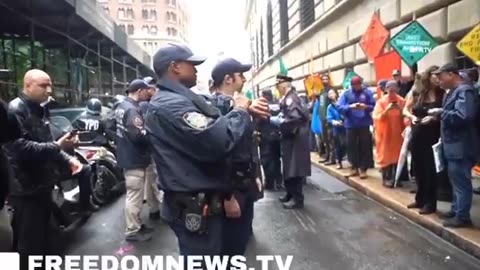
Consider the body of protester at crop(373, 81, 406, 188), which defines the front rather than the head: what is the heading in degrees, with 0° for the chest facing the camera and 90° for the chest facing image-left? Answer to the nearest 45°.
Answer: approximately 0°

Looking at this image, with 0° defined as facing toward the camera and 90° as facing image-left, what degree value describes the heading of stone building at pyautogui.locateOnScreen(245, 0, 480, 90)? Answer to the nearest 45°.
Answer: approximately 45°

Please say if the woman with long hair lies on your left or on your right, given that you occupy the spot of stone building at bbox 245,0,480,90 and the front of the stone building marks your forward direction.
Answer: on your left

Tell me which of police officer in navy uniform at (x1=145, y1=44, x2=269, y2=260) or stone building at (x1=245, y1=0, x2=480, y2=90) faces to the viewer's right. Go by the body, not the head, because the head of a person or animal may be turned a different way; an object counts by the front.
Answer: the police officer in navy uniform

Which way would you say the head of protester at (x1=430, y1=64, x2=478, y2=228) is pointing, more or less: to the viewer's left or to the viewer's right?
to the viewer's left

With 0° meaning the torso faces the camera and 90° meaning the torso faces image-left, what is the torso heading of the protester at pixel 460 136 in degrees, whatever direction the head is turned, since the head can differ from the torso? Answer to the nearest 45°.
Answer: approximately 90°

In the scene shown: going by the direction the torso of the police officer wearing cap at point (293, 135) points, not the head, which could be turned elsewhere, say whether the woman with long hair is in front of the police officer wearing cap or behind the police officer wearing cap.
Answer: behind

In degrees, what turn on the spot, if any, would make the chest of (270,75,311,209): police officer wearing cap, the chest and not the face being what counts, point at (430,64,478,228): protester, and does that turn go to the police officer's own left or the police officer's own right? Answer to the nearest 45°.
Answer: approximately 135° to the police officer's own left
